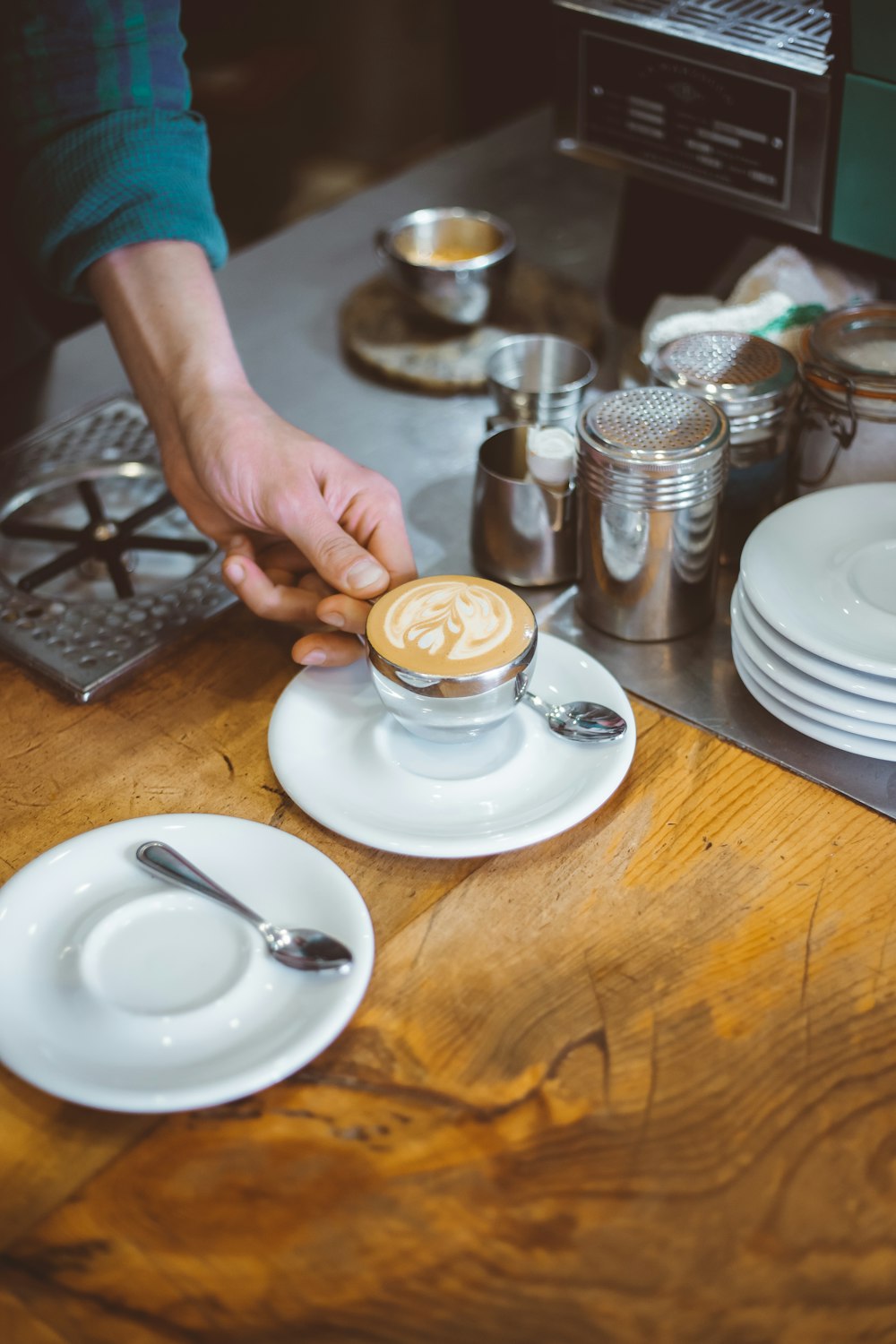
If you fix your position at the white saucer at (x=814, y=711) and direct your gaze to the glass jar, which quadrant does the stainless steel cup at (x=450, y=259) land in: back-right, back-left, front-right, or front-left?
front-left

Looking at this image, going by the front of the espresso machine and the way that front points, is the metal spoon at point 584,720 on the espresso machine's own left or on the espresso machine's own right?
on the espresso machine's own left
